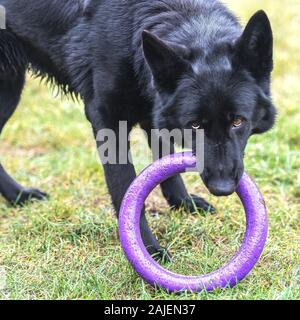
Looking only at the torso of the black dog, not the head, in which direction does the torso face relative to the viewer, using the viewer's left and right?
facing the viewer and to the right of the viewer
